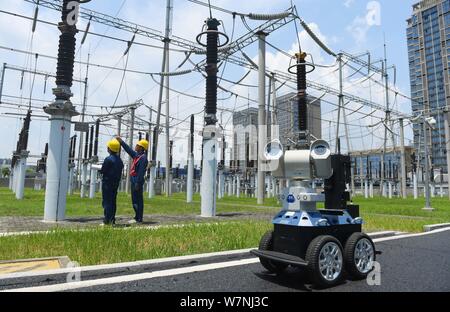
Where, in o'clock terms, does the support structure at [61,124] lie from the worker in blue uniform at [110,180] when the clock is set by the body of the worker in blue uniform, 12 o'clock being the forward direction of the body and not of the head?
The support structure is roughly at 12 o'clock from the worker in blue uniform.

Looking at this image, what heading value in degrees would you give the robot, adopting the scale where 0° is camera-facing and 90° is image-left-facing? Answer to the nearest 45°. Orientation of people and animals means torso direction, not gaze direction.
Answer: approximately 45°

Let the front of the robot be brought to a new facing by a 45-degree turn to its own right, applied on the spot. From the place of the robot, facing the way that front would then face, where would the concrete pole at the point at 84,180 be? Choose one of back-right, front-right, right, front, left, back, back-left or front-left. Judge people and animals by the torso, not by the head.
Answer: front-right

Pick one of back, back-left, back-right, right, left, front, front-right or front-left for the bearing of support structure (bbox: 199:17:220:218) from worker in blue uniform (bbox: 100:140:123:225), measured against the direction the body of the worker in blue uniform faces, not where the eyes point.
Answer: right

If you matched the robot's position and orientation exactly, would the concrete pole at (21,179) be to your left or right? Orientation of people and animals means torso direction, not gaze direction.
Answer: on your right

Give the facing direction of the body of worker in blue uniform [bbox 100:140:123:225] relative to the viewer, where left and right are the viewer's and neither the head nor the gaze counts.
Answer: facing away from the viewer and to the left of the viewer

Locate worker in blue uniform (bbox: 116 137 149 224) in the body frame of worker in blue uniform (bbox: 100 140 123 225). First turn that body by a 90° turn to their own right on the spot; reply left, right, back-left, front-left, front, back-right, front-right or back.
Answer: front

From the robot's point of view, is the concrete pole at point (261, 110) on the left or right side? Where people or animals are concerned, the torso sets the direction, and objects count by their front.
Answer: on its right

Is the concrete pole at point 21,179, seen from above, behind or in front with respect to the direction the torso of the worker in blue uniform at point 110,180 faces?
in front
